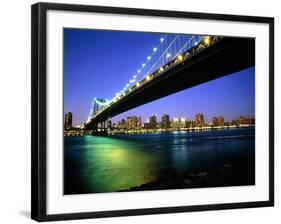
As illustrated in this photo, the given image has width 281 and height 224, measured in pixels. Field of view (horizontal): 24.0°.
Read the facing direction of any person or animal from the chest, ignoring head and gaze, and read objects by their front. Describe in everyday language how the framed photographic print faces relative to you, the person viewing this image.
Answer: facing the viewer and to the right of the viewer
